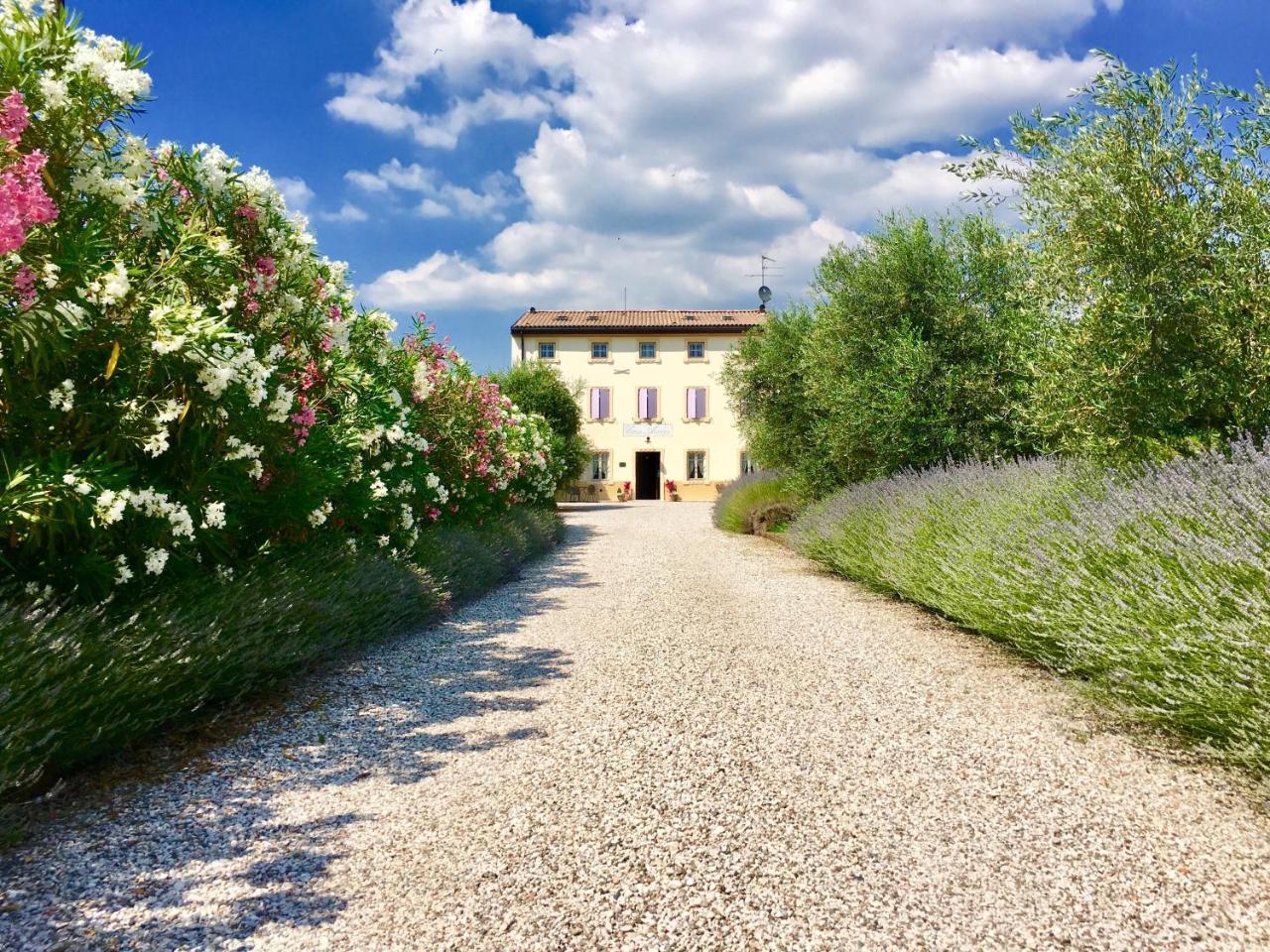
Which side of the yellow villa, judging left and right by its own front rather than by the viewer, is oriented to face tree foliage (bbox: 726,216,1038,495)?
front

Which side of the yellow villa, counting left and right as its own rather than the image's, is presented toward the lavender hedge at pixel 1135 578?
front

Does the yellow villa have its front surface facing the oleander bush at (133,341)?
yes

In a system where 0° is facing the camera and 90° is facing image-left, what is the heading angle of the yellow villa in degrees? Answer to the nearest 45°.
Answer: approximately 0°

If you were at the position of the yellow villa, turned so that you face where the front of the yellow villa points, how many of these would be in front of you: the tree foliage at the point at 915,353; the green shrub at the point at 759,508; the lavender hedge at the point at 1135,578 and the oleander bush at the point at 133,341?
4

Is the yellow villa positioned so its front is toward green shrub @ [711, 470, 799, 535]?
yes

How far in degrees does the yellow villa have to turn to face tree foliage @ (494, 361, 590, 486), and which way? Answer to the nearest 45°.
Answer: approximately 45° to its right

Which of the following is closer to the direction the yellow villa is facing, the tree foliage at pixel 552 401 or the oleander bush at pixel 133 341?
the oleander bush
